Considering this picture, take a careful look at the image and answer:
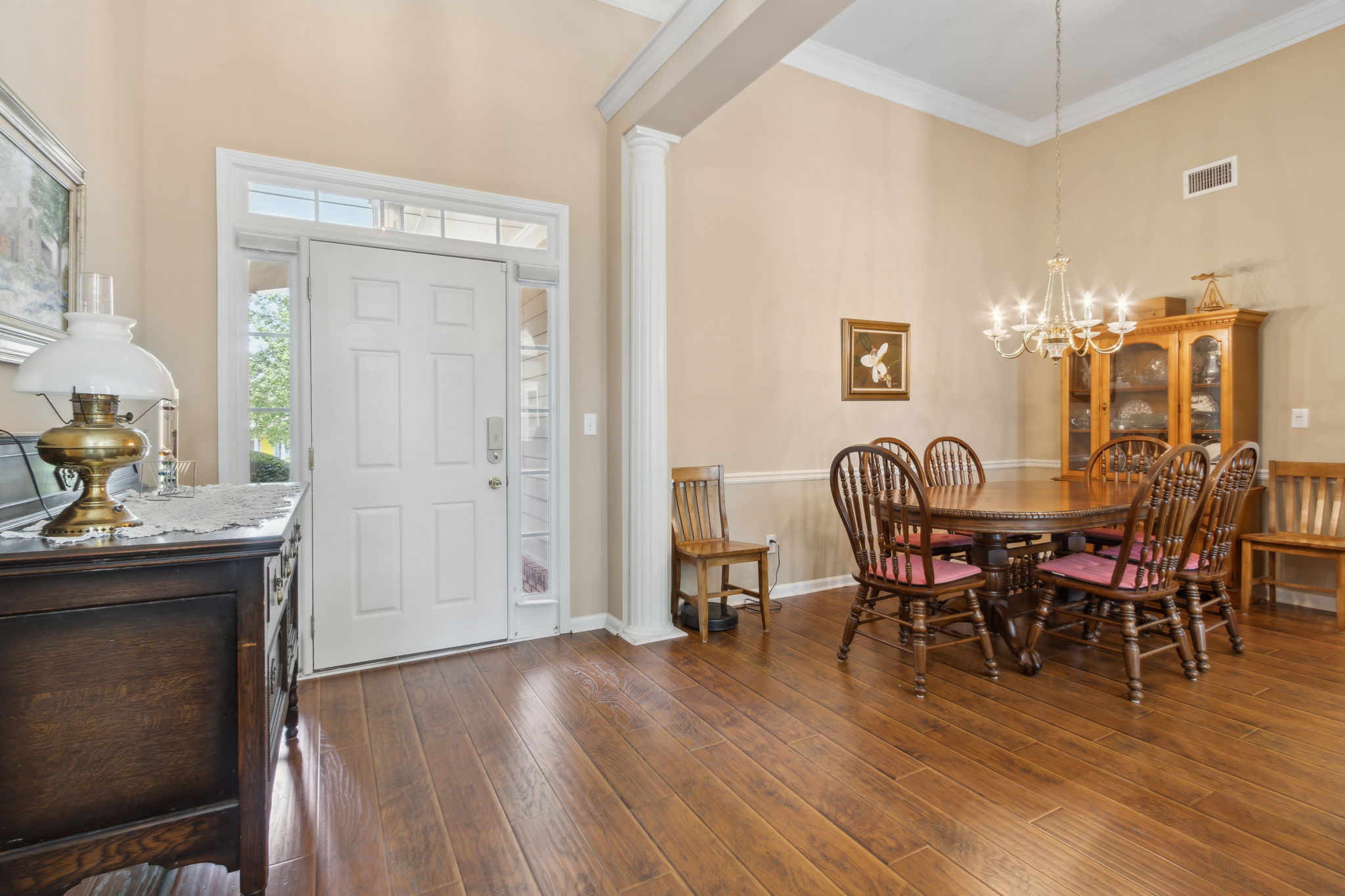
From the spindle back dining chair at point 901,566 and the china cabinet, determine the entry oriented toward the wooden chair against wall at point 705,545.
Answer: the china cabinet

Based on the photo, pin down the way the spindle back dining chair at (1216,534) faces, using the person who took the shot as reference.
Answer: facing away from the viewer and to the left of the viewer

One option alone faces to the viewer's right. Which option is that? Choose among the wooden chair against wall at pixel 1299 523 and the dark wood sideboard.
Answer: the dark wood sideboard

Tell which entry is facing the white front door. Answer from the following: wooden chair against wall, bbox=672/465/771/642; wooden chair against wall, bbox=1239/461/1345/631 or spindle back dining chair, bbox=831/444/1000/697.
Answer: wooden chair against wall, bbox=1239/461/1345/631

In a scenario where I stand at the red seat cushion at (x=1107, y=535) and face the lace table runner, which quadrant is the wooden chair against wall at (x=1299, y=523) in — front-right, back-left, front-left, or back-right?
back-left

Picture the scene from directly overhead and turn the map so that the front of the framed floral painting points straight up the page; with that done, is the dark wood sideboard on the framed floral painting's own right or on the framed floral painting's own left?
on the framed floral painting's own right

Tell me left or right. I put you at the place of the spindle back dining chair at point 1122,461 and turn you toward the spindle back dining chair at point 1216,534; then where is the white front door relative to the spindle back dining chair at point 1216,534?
right

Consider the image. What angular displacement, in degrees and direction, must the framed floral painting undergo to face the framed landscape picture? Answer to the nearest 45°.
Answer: approximately 90° to its right

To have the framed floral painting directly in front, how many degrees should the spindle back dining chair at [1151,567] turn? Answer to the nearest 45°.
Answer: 0° — it already faces it

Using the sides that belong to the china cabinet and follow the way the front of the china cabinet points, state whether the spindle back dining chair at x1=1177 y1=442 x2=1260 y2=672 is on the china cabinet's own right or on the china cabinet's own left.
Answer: on the china cabinet's own left

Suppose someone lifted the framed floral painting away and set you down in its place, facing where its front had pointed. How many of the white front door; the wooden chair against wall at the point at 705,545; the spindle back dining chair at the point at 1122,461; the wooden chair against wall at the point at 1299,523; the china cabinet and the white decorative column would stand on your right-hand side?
3

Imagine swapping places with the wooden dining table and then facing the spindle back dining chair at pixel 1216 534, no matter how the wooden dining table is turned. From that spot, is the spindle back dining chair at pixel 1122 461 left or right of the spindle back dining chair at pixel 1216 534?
left

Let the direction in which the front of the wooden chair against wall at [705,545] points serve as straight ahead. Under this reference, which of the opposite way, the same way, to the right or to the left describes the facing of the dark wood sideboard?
to the left

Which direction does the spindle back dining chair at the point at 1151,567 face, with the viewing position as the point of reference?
facing away from the viewer and to the left of the viewer

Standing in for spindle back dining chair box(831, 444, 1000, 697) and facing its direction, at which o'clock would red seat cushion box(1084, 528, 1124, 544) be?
The red seat cushion is roughly at 12 o'clock from the spindle back dining chair.

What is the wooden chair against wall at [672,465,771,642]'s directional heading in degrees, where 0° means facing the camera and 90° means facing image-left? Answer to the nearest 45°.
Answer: approximately 315°
